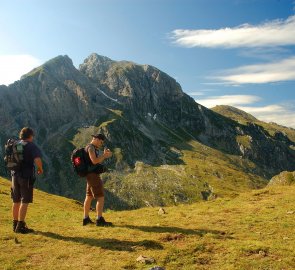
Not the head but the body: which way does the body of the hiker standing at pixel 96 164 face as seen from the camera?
to the viewer's right

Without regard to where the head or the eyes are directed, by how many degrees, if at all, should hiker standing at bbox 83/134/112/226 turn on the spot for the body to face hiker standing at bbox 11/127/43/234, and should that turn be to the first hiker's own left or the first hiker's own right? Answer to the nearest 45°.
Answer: approximately 180°
